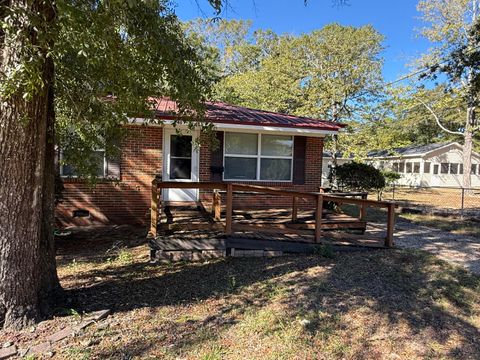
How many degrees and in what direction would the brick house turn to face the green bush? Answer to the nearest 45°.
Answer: approximately 135° to its left

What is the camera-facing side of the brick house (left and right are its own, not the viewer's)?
front

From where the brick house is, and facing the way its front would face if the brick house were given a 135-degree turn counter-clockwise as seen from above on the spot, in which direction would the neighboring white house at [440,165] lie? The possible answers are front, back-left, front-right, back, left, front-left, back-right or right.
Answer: front
